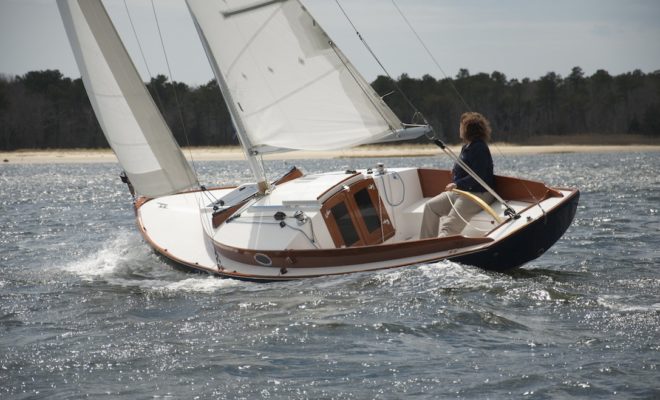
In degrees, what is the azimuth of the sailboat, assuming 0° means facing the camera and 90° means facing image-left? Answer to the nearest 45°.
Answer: approximately 135°
